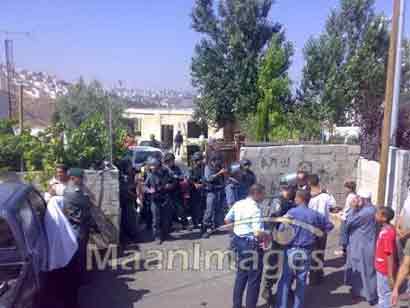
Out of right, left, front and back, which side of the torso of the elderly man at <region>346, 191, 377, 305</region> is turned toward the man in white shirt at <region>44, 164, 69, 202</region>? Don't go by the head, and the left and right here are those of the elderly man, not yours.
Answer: front

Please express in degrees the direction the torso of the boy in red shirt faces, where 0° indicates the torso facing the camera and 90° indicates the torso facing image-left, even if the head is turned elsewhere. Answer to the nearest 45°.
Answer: approximately 90°

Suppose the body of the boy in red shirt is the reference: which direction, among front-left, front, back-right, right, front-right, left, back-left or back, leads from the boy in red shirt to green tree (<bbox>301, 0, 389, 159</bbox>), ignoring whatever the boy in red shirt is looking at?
right

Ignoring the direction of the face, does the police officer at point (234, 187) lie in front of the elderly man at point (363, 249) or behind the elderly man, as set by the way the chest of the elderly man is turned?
in front

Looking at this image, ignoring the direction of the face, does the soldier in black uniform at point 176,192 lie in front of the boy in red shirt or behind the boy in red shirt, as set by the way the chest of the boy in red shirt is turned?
in front

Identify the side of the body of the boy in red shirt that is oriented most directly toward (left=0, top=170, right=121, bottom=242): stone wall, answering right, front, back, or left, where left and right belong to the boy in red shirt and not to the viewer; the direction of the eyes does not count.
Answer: front

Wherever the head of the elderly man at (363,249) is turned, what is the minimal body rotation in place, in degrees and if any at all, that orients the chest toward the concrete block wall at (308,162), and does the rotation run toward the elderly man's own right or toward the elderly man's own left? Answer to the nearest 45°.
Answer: approximately 90° to the elderly man's own right

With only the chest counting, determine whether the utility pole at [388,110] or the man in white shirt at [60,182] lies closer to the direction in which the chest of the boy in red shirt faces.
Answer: the man in white shirt

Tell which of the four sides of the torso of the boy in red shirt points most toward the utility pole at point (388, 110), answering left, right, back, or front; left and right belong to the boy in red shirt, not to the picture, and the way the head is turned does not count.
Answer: right

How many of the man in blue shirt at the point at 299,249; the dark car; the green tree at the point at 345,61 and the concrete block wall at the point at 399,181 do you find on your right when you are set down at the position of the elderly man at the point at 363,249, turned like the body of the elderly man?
2

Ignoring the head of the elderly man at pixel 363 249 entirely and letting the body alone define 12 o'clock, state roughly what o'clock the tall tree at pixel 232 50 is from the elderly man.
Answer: The tall tree is roughly at 2 o'clock from the elderly man.

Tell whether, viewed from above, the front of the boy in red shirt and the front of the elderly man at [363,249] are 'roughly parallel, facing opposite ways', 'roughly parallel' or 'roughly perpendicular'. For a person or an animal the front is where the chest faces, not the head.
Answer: roughly parallel

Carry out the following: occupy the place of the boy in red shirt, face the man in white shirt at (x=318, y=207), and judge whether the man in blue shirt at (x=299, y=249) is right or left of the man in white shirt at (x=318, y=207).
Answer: left

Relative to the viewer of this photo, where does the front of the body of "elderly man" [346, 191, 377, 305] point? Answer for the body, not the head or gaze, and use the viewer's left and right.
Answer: facing to the left of the viewer
